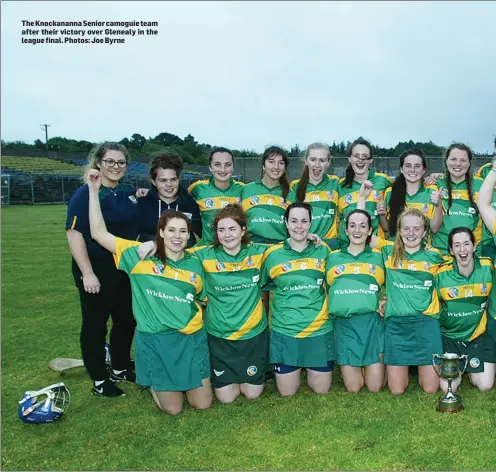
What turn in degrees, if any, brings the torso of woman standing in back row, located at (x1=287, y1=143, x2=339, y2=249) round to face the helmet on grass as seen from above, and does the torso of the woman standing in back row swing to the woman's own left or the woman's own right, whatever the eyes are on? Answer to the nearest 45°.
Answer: approximately 45° to the woman's own right

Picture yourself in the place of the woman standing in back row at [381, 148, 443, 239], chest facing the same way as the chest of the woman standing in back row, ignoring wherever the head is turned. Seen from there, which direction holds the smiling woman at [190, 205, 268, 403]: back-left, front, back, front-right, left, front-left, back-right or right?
front-right

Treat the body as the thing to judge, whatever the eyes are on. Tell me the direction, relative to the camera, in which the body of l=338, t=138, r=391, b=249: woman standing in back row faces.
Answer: toward the camera

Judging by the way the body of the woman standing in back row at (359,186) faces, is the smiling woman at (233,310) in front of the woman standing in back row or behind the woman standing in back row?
in front

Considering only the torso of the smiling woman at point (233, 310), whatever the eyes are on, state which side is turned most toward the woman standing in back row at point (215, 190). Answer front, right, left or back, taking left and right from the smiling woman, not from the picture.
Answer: back

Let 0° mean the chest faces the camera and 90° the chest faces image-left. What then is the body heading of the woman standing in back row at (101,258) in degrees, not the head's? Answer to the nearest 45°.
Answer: approximately 315°

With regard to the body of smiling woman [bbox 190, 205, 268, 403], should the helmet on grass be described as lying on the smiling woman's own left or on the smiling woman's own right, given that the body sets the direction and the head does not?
on the smiling woman's own right

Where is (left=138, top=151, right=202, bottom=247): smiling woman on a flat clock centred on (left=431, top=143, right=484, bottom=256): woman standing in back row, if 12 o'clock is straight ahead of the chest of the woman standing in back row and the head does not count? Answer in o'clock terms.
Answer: The smiling woman is roughly at 2 o'clock from the woman standing in back row.

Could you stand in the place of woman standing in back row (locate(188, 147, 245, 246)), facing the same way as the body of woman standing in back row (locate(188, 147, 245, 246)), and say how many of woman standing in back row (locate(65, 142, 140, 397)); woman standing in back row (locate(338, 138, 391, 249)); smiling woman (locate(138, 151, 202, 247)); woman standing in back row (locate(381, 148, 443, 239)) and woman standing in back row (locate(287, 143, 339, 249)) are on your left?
3

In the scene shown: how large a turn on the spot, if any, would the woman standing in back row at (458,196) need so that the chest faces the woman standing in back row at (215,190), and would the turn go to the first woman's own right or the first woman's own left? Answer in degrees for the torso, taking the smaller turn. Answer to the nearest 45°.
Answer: approximately 90° to the first woman's own right

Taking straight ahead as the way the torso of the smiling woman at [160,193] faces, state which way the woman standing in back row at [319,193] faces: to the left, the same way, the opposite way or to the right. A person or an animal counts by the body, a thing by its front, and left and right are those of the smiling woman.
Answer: the same way

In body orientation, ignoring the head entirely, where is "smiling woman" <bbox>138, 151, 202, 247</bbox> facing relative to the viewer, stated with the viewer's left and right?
facing the viewer

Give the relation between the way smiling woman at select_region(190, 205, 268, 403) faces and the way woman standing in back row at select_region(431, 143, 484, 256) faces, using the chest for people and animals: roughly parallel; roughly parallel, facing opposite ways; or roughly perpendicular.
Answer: roughly parallel

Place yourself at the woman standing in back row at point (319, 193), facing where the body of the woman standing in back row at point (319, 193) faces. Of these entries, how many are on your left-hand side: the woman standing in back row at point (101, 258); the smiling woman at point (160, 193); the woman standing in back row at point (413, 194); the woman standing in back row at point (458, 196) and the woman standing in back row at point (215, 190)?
2

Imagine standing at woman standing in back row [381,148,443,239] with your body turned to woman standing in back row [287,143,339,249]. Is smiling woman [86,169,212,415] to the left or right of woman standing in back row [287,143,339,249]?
left

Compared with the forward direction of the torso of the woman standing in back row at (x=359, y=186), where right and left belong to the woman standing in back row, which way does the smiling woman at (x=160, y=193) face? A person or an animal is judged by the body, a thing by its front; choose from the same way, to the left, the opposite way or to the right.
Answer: the same way

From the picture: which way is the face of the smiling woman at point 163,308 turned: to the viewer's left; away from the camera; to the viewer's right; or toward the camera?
toward the camera

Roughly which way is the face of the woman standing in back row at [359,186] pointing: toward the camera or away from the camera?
toward the camera

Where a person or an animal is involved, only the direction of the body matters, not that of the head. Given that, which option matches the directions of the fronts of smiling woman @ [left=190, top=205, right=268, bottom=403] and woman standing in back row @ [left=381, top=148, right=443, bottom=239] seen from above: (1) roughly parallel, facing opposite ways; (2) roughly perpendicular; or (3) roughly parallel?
roughly parallel

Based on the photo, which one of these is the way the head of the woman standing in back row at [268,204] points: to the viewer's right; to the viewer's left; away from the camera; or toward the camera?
toward the camera
